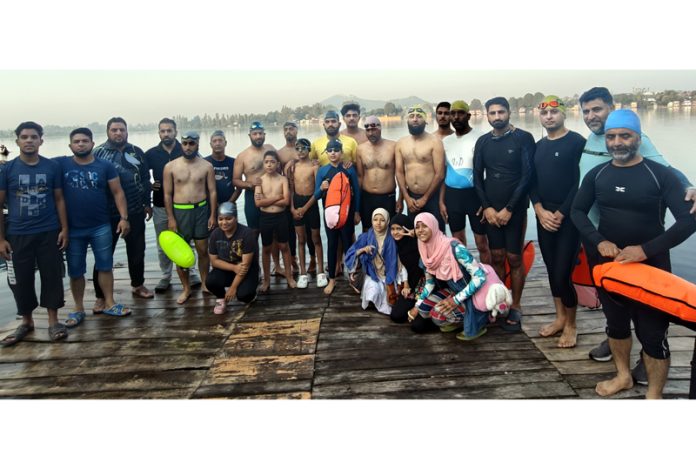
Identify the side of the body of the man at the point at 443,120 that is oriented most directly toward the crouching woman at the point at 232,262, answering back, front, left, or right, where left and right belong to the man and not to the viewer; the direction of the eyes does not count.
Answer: right

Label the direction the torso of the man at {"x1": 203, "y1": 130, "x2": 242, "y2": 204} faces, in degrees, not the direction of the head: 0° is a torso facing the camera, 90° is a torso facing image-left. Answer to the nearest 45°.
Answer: approximately 0°

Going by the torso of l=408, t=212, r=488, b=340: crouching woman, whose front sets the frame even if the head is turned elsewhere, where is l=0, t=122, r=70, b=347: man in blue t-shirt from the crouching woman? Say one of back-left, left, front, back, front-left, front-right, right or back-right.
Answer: front-right

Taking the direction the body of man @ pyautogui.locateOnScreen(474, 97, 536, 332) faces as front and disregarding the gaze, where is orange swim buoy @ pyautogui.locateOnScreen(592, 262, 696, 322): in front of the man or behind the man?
in front

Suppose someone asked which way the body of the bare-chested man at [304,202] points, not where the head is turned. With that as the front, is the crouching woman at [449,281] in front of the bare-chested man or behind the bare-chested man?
in front

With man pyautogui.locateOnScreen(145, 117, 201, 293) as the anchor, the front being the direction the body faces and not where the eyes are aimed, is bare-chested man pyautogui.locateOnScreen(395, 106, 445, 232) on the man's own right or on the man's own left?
on the man's own left
